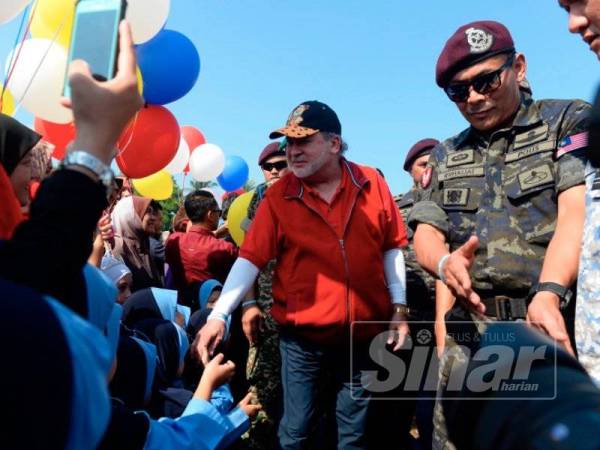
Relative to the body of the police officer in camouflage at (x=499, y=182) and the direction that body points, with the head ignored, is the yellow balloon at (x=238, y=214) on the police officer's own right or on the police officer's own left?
on the police officer's own right

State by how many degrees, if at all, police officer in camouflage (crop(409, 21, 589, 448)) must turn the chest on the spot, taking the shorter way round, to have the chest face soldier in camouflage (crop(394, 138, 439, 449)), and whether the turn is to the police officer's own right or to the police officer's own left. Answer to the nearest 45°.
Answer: approximately 135° to the police officer's own right

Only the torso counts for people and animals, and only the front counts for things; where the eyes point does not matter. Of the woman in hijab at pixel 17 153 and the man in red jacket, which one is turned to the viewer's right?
the woman in hijab

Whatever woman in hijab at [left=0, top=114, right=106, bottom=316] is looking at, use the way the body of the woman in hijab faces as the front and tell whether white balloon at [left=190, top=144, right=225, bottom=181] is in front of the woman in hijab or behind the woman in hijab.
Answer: in front

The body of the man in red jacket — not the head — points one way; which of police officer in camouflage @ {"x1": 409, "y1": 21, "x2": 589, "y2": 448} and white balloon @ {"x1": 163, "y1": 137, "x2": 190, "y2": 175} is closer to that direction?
the police officer in camouflage

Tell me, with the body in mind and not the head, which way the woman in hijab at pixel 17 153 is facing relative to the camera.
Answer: to the viewer's right

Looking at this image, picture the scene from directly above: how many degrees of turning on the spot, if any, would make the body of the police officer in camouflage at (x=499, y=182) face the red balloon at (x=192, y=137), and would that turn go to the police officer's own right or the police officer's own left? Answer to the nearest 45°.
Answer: approximately 90° to the police officer's own right

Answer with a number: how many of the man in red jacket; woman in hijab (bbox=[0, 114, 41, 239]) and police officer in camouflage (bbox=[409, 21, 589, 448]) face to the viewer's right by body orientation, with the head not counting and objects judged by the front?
1
